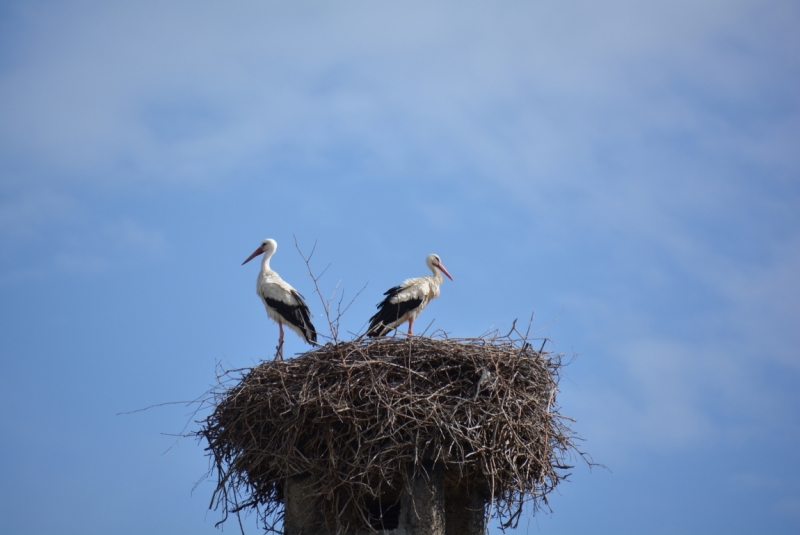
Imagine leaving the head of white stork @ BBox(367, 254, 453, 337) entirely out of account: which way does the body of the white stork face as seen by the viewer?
to the viewer's right
